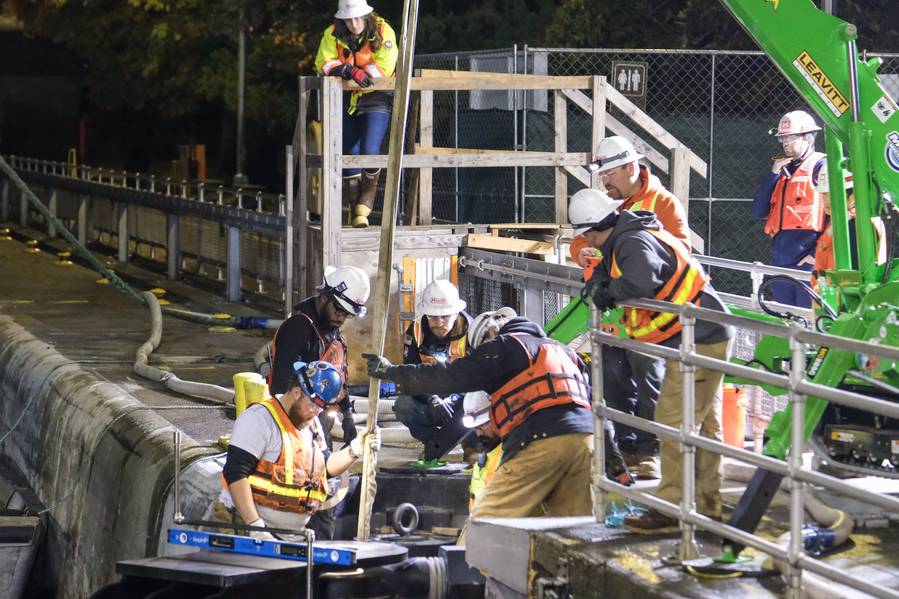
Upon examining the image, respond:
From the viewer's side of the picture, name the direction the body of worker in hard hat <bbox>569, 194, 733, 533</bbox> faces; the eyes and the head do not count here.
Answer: to the viewer's left

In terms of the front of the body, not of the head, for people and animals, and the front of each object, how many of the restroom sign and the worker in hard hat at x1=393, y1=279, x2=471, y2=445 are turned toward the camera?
2

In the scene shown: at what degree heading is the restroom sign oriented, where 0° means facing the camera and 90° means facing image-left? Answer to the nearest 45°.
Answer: approximately 0°

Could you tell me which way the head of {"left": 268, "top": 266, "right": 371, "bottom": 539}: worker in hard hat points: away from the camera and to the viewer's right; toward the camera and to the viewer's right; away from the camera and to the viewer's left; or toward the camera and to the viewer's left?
toward the camera and to the viewer's right

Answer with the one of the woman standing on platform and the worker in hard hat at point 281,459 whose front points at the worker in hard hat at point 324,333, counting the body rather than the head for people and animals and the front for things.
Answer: the woman standing on platform

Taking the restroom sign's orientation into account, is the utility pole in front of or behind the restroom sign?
behind

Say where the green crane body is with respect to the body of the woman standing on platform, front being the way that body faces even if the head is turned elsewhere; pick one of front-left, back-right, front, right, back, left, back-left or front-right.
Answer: front-left

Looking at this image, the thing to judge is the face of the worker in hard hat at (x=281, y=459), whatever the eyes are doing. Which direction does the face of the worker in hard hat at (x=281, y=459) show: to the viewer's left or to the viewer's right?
to the viewer's right
